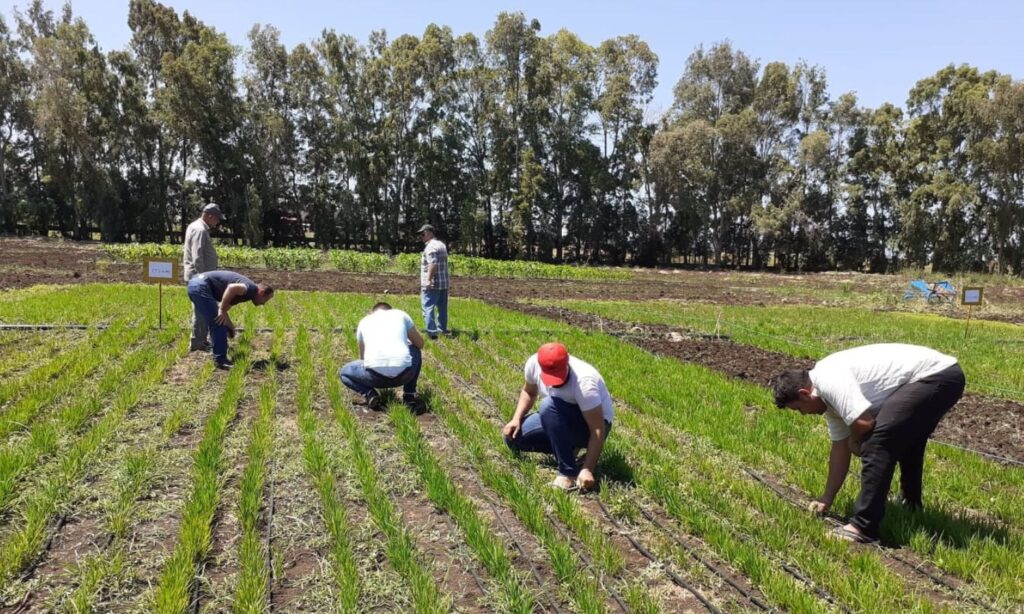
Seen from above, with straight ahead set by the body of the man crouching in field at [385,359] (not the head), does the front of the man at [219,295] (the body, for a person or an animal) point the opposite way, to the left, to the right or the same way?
to the right

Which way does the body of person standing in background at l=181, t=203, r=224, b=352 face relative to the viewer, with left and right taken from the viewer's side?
facing to the right of the viewer

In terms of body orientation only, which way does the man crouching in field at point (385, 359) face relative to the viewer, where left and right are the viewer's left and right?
facing away from the viewer

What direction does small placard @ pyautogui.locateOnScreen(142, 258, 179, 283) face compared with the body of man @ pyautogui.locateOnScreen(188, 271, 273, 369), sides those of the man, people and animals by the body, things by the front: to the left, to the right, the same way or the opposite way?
to the right

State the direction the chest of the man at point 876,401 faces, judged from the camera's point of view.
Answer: to the viewer's left

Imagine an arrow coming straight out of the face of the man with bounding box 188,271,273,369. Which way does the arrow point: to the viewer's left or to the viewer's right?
to the viewer's right

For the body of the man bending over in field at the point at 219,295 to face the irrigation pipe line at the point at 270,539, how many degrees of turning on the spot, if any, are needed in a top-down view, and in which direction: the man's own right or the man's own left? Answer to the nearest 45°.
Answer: approximately 90° to the man's own right

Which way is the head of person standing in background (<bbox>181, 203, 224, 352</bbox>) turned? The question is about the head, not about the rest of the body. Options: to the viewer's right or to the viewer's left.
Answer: to the viewer's right

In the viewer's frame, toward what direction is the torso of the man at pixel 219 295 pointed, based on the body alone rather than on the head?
to the viewer's right

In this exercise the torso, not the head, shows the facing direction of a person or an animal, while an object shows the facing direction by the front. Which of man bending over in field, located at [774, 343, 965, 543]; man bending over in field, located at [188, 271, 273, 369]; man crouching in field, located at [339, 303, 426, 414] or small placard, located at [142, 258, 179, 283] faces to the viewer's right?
man bending over in field, located at [188, 271, 273, 369]

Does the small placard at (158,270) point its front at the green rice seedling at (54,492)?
yes
